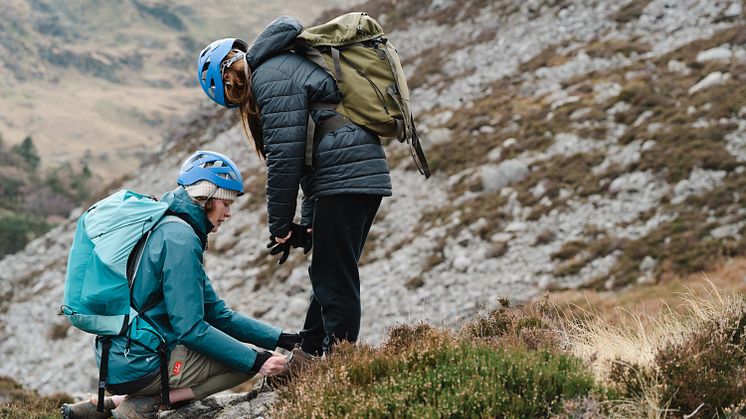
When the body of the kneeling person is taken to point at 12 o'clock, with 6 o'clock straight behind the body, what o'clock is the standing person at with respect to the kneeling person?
The standing person is roughly at 12 o'clock from the kneeling person.

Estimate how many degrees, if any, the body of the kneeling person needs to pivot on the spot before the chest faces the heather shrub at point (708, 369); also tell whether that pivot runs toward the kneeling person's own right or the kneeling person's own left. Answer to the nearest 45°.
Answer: approximately 45° to the kneeling person's own right

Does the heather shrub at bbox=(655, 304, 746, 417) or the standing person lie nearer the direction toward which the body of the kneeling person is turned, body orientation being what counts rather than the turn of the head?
the standing person

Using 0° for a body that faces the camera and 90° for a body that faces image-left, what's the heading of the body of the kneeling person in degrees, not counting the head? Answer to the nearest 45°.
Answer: approximately 270°

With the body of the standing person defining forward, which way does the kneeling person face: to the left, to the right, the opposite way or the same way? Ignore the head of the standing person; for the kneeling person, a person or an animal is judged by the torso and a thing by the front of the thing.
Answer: the opposite way

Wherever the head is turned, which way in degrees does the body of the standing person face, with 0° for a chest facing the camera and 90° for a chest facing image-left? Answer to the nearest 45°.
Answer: approximately 90°

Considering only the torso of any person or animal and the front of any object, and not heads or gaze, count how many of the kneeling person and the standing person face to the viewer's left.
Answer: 1

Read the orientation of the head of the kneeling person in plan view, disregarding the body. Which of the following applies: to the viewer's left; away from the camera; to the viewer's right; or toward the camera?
to the viewer's right

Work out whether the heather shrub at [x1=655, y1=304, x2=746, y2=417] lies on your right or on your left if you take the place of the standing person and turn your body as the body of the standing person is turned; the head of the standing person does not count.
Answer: on your left
